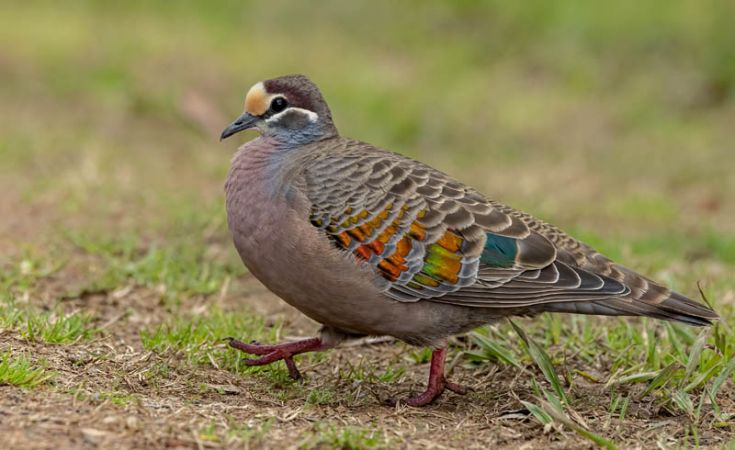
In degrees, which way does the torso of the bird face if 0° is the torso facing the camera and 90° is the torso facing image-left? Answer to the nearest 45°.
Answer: approximately 90°
